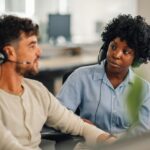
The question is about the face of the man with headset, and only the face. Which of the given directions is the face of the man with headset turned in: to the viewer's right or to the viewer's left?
to the viewer's right

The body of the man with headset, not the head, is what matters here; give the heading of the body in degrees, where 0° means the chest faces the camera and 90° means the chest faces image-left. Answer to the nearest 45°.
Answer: approximately 315°

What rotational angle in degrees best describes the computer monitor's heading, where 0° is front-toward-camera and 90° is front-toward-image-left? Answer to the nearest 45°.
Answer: approximately 0°

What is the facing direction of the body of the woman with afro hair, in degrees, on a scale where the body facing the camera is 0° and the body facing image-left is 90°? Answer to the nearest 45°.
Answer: approximately 0°

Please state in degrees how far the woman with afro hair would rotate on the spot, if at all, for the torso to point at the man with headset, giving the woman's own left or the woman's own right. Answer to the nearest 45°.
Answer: approximately 45° to the woman's own right

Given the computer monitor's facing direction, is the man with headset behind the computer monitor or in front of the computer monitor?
in front

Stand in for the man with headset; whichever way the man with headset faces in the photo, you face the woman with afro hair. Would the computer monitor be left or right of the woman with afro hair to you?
left

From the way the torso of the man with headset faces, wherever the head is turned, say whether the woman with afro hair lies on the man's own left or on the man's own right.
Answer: on the man's own left

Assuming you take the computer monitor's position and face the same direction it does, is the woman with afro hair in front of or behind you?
in front

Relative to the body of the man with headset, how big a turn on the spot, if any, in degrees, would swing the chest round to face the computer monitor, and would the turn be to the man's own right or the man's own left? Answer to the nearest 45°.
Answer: approximately 135° to the man's own left
